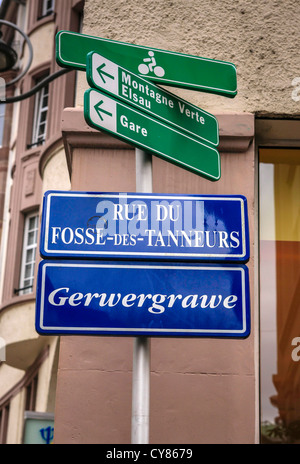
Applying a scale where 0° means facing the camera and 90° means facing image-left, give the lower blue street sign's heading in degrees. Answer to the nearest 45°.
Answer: approximately 0°

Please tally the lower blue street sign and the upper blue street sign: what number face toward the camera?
2
